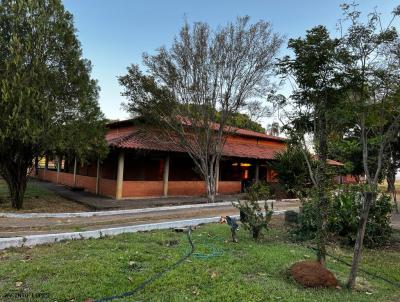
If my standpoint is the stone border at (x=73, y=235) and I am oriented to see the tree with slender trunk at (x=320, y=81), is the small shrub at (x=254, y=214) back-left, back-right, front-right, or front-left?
front-left

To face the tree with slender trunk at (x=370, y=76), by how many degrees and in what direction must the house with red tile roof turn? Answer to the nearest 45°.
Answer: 0° — it already faces it

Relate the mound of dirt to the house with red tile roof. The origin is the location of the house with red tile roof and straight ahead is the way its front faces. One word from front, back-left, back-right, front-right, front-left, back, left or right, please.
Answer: front

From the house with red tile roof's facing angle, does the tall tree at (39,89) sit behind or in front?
in front

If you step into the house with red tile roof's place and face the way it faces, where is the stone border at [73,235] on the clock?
The stone border is roughly at 12 o'clock from the house with red tile roof.

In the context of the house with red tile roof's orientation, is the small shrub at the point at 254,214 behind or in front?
in front

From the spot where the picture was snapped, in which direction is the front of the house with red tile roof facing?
facing the viewer

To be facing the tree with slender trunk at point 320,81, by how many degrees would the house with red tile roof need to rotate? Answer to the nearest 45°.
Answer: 0° — it already faces it
